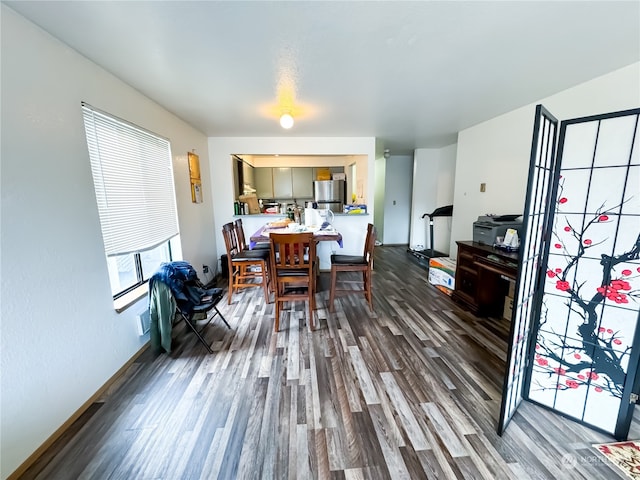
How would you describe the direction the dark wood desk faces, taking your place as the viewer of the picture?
facing the viewer and to the left of the viewer

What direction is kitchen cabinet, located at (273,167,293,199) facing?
toward the camera

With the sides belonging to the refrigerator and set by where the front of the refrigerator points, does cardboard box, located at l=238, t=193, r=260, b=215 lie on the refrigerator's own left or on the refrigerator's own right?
on the refrigerator's own right

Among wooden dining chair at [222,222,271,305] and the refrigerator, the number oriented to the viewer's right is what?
1

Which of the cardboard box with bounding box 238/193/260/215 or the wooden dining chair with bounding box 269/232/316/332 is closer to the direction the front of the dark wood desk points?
the wooden dining chair

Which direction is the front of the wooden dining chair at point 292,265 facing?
away from the camera

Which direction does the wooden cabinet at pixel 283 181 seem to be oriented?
toward the camera

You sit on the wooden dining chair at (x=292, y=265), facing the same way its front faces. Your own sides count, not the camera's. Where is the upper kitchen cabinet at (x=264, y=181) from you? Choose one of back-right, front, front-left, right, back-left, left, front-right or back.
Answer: front

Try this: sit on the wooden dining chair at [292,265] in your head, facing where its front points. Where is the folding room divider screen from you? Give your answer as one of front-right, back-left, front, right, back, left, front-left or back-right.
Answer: back-right

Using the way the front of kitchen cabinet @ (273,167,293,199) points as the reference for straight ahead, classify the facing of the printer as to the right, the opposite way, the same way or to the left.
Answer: to the right

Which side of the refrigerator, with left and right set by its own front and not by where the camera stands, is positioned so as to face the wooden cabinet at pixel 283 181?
right

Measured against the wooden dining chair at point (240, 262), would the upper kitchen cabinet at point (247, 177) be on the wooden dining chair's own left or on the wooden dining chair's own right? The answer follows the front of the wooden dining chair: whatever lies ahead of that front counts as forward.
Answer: on the wooden dining chair's own left

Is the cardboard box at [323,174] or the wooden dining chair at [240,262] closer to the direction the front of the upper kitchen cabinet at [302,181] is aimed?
the wooden dining chair
